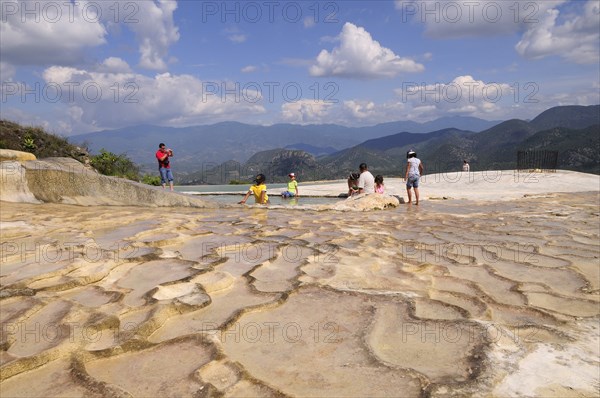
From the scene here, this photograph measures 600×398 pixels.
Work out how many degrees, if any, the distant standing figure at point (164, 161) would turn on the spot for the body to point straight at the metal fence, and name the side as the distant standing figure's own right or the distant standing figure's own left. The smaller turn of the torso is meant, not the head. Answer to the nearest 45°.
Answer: approximately 45° to the distant standing figure's own left

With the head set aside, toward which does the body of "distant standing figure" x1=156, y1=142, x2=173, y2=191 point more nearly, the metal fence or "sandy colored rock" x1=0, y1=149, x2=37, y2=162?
the metal fence

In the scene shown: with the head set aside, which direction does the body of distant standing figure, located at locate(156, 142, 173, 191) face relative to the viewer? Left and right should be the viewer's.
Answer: facing the viewer and to the right of the viewer

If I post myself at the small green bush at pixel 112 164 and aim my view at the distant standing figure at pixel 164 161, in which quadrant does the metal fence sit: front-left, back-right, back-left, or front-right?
front-left

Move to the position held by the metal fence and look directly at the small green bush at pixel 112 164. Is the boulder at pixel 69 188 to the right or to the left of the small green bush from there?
left

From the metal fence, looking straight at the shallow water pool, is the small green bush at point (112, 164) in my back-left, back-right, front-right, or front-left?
front-right

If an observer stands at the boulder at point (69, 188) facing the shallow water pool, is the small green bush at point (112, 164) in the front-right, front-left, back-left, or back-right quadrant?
front-left

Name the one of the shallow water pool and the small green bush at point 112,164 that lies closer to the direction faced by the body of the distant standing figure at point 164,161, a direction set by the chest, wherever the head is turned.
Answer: the shallow water pool

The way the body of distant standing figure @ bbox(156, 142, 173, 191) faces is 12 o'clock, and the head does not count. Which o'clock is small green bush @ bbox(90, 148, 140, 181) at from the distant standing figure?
The small green bush is roughly at 7 o'clock from the distant standing figure.
